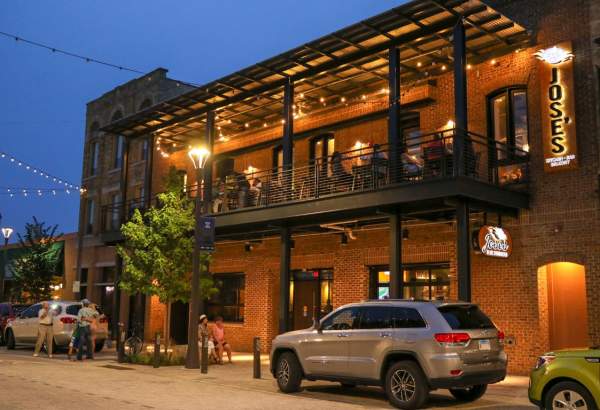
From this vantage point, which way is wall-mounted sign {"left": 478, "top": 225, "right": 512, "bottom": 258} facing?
toward the camera

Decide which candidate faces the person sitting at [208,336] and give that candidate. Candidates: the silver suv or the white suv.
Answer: the silver suv

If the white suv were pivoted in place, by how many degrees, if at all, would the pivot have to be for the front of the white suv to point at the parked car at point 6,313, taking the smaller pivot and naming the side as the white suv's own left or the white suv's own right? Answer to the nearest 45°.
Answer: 0° — it already faces it

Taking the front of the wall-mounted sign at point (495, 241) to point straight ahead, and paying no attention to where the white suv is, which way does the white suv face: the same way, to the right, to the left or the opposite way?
to the right

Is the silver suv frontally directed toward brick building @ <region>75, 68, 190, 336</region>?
yes

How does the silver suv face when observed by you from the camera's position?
facing away from the viewer and to the left of the viewer

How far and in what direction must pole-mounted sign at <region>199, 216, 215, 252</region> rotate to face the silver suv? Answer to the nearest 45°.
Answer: approximately 45° to its left

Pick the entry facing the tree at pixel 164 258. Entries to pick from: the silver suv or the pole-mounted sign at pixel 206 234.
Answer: the silver suv

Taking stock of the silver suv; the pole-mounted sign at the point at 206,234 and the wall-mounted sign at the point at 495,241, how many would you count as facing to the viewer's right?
0

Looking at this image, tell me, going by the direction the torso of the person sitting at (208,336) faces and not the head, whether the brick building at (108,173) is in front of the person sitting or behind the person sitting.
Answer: behind

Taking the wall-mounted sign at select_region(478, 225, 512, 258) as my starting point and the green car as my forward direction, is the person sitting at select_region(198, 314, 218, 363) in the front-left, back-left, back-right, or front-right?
back-right

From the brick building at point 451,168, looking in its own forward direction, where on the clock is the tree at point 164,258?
The tree is roughly at 2 o'clock from the brick building.
